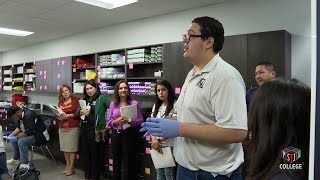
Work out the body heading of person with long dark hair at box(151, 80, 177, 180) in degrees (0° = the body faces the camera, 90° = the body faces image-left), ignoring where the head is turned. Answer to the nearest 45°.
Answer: approximately 45°

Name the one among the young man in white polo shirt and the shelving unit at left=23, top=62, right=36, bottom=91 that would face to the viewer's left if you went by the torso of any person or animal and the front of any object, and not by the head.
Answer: the young man in white polo shirt

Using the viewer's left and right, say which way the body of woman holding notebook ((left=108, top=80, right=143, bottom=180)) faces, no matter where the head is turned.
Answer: facing the viewer

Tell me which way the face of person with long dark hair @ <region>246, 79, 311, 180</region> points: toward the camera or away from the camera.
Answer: away from the camera

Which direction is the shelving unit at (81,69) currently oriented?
toward the camera

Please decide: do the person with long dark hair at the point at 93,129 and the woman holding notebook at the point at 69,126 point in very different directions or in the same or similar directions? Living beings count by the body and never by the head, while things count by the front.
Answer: same or similar directions

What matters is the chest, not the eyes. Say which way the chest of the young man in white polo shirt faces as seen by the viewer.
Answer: to the viewer's left

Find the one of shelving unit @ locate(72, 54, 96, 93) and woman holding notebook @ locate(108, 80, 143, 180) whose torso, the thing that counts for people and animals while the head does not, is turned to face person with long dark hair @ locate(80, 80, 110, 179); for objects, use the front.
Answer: the shelving unit

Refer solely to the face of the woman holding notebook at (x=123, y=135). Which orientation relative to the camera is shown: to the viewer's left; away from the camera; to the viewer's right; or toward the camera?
toward the camera

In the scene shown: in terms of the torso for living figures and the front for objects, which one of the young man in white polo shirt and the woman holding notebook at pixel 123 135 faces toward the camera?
the woman holding notebook

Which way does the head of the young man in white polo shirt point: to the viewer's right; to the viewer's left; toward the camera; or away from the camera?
to the viewer's left

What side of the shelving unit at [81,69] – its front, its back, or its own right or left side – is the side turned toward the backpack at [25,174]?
front

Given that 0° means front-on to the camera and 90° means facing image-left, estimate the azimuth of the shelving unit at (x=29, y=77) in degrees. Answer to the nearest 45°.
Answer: approximately 0°

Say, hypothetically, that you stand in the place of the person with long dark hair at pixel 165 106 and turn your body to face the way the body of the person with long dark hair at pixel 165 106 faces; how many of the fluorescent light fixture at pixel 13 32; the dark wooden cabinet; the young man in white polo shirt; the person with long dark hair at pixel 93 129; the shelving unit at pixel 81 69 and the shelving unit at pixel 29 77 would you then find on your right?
4

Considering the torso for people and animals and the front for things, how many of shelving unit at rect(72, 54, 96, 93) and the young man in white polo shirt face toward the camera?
1
